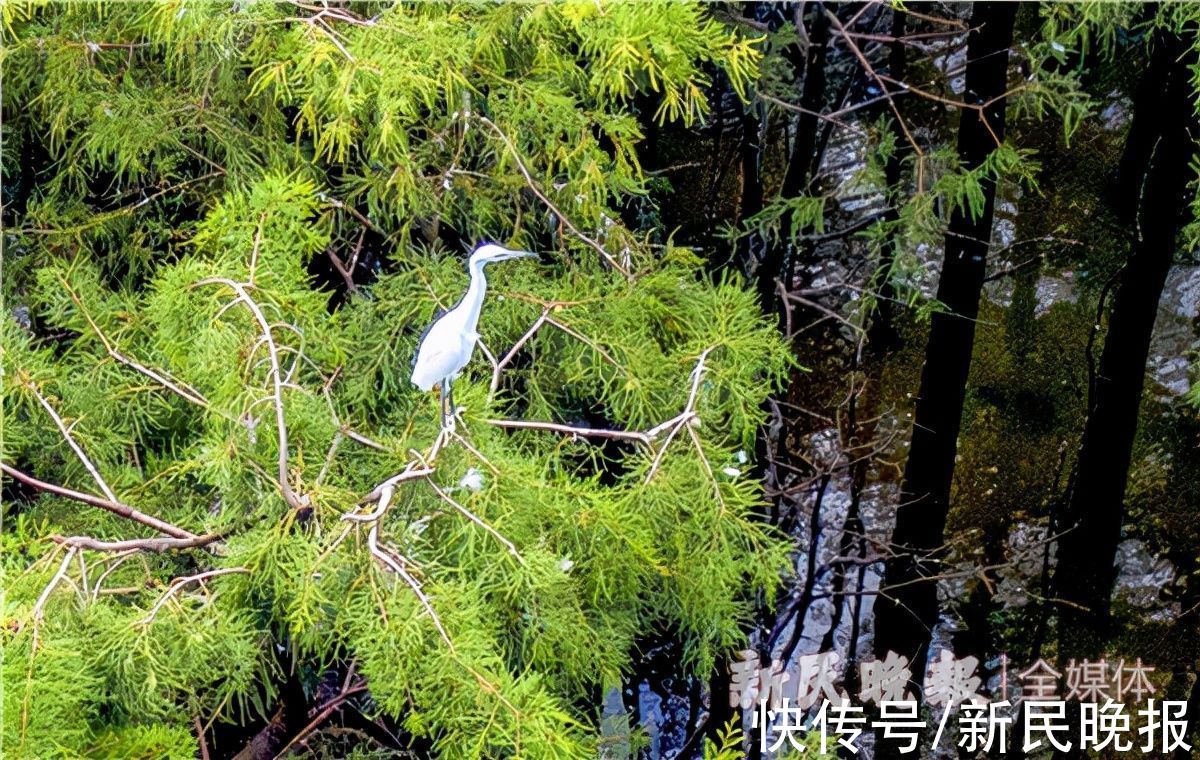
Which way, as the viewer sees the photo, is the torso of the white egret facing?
to the viewer's right
